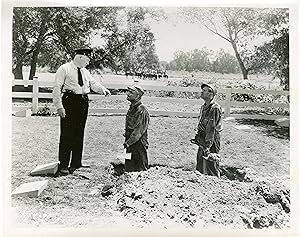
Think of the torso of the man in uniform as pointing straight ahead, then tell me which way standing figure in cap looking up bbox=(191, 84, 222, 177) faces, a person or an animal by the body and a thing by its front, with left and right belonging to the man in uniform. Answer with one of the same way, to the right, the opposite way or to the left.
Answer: to the right

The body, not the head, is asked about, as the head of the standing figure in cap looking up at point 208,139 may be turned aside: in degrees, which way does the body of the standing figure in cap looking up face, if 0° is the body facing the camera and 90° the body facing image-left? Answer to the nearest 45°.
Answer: approximately 45°

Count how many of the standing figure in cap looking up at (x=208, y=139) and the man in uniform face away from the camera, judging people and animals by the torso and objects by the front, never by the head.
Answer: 0

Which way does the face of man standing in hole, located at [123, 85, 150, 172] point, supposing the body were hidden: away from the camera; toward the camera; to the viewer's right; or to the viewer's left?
to the viewer's left

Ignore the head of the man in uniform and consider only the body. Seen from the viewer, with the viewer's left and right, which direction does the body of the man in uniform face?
facing the viewer and to the right of the viewer
